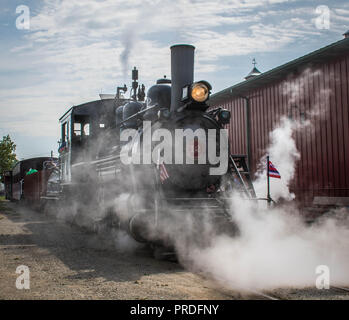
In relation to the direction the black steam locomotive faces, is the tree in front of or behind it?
behind

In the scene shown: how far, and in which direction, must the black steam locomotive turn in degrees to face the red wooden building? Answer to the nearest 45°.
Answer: approximately 90° to its left

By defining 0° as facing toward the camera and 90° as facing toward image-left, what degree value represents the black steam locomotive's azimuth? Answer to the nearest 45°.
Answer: approximately 315°
